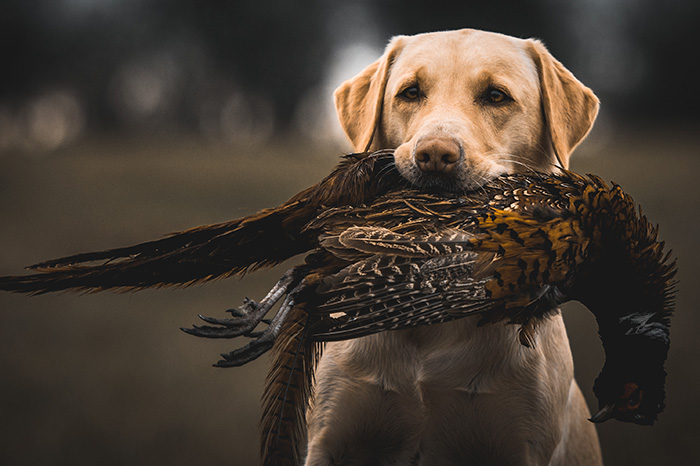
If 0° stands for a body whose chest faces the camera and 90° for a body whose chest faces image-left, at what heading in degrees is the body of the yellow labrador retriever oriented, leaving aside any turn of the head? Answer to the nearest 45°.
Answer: approximately 0°
